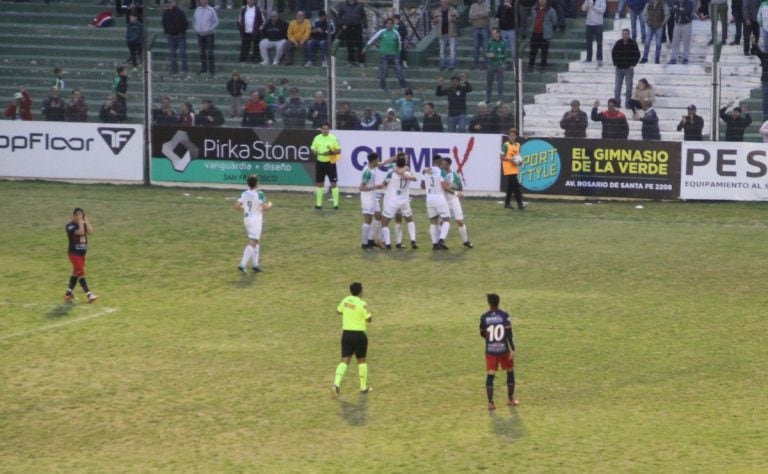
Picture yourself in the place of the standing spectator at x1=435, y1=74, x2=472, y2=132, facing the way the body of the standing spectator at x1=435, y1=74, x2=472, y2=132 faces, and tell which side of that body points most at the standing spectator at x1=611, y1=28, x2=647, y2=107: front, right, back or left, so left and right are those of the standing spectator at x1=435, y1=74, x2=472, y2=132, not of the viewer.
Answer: left

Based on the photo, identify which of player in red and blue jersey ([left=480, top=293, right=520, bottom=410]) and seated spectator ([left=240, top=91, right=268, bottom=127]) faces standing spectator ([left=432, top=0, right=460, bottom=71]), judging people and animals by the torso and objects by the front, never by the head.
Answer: the player in red and blue jersey

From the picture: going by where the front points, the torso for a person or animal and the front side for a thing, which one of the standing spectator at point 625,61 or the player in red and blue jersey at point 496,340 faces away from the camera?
the player in red and blue jersey

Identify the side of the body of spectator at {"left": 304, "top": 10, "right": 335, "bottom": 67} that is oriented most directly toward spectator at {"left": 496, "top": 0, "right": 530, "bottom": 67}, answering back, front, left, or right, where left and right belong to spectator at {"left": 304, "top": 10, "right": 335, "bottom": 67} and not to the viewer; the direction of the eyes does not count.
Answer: left

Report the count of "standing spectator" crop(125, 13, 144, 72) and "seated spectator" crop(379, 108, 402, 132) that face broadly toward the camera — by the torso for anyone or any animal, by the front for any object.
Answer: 2

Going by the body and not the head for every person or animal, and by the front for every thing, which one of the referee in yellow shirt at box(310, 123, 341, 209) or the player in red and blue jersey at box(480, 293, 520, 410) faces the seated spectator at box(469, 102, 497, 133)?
the player in red and blue jersey

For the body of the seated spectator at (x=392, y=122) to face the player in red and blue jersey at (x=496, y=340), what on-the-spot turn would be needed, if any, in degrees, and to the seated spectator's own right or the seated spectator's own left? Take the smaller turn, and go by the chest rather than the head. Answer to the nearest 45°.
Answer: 0° — they already face them

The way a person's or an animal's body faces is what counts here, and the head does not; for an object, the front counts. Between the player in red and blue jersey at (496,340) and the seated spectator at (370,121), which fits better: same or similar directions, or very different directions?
very different directions

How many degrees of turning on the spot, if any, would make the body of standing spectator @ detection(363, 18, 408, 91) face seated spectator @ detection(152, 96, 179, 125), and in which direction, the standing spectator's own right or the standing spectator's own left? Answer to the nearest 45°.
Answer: approximately 90° to the standing spectator's own right
